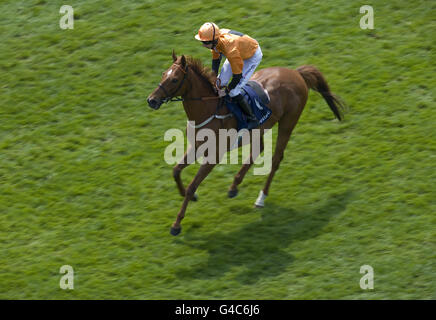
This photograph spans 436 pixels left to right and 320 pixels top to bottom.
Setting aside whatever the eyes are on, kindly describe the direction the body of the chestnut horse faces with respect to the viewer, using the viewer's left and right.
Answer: facing the viewer and to the left of the viewer

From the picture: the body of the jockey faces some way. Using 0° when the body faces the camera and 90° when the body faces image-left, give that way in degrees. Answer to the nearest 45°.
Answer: approximately 45°
